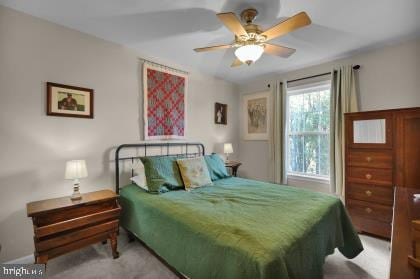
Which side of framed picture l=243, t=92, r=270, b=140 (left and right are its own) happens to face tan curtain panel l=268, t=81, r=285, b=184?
left

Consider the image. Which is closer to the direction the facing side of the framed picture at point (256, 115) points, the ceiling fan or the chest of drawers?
the ceiling fan

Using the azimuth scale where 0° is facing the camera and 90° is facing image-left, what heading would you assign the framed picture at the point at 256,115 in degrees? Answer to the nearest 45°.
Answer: approximately 45°

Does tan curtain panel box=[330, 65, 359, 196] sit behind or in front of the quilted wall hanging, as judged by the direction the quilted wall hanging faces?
in front

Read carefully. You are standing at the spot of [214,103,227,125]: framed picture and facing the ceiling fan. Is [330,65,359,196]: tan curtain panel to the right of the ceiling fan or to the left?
left

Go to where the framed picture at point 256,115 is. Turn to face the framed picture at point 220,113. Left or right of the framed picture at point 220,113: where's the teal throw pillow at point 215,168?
left

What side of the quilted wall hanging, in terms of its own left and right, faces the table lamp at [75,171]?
right

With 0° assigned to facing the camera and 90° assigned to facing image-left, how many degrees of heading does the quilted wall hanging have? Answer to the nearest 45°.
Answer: approximately 315°

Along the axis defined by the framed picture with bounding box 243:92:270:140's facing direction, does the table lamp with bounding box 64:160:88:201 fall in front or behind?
in front

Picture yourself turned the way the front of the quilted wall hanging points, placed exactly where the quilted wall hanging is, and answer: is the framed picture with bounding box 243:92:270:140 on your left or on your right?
on your left

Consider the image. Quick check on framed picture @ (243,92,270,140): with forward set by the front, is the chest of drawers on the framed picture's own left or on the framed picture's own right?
on the framed picture's own left
